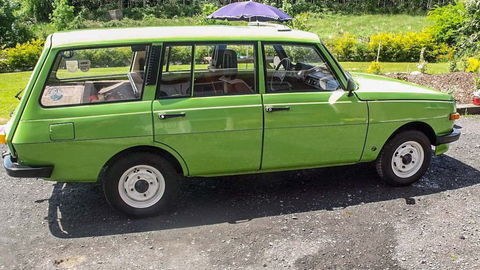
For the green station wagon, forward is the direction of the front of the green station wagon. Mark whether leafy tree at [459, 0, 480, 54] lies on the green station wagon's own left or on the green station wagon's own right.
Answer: on the green station wagon's own left

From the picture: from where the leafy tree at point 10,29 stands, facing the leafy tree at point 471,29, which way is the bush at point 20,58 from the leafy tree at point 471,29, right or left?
right

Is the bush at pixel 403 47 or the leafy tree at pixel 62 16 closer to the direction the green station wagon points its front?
the bush

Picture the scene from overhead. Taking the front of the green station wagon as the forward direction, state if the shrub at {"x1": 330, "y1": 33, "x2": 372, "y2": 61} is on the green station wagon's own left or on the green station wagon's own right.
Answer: on the green station wagon's own left

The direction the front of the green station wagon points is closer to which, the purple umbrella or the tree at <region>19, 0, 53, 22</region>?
the purple umbrella

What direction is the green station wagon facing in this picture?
to the viewer's right

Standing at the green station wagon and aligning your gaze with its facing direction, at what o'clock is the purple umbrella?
The purple umbrella is roughly at 9 o'clock from the green station wagon.

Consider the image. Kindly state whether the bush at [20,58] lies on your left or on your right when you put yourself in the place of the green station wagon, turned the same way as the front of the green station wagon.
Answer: on your left

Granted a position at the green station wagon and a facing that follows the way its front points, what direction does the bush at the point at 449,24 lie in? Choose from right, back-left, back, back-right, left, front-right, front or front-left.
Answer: front-left

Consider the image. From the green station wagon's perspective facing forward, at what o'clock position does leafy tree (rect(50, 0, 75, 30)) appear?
The leafy tree is roughly at 8 o'clock from the green station wagon.

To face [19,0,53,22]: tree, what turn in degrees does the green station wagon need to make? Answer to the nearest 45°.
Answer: approximately 135° to its left

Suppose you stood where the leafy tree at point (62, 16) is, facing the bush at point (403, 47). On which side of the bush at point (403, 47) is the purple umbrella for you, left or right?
right
